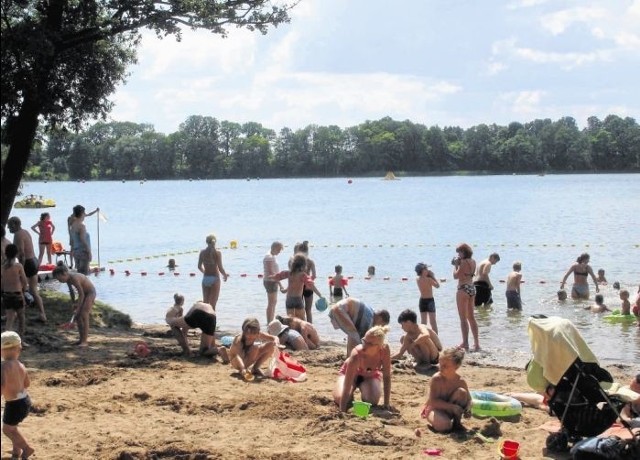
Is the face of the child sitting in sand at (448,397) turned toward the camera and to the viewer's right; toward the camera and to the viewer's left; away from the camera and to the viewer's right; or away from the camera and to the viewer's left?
toward the camera and to the viewer's left

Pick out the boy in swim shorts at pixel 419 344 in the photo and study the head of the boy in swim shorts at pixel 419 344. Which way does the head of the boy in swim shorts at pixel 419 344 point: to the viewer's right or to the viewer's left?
to the viewer's left

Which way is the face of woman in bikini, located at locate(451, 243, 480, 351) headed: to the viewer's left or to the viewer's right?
to the viewer's left

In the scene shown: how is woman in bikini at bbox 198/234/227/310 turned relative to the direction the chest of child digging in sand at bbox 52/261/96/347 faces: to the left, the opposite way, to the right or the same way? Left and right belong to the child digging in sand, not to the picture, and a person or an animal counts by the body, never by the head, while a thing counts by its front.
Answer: to the right

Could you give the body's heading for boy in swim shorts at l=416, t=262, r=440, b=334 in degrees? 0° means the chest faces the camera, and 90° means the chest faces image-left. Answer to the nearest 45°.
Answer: approximately 225°

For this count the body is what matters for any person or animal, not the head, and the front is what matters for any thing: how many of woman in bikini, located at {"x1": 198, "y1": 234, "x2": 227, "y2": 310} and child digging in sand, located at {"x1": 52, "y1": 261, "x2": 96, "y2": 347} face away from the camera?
1

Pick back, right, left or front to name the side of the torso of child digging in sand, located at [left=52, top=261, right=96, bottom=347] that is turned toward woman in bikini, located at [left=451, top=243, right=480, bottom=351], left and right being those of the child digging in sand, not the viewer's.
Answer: back

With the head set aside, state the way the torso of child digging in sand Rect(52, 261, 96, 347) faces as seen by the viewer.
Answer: to the viewer's left

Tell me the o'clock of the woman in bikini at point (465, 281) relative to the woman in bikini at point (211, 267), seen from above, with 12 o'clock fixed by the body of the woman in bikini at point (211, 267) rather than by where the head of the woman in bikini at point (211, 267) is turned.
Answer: the woman in bikini at point (465, 281) is roughly at 4 o'clock from the woman in bikini at point (211, 267).

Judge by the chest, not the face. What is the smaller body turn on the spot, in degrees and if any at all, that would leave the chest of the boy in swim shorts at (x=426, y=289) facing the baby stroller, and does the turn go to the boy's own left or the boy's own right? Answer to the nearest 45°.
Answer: approximately 135° to the boy's own right

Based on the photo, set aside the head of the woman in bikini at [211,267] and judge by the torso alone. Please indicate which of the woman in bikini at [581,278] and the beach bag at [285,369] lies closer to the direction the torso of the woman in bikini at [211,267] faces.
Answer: the woman in bikini

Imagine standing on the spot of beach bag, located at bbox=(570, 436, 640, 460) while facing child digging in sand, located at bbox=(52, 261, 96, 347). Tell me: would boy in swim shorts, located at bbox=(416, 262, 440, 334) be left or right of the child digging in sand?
right

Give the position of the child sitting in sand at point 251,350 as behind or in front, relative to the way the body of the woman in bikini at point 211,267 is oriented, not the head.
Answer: behind

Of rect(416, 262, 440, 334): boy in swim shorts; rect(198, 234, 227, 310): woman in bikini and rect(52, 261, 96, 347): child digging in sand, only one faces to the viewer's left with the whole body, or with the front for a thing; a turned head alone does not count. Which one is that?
the child digging in sand

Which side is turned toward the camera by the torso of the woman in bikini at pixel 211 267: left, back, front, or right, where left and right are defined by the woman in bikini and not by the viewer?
back
